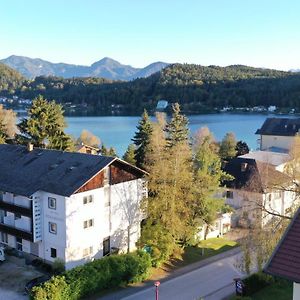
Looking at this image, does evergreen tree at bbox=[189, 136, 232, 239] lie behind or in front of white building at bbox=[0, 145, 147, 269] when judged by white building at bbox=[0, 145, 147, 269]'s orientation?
behind

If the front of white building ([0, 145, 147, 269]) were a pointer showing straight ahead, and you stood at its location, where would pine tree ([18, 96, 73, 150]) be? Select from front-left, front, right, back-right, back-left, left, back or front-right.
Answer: back-right

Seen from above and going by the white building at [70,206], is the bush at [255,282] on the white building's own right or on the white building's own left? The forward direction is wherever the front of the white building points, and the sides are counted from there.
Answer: on the white building's own left

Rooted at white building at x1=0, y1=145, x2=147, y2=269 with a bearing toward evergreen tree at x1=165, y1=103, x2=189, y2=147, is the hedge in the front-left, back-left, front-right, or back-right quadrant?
back-right

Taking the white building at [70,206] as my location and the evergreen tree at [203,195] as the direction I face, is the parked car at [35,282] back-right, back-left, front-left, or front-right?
back-right

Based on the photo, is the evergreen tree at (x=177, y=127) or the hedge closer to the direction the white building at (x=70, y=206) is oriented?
the hedge

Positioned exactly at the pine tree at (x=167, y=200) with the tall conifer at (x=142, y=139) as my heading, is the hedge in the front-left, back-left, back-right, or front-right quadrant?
back-left

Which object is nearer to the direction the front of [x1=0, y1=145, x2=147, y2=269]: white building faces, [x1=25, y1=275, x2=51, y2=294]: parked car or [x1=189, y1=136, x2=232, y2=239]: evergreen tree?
the parked car

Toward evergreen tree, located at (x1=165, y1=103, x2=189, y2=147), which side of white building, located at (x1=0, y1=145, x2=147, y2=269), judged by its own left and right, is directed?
back

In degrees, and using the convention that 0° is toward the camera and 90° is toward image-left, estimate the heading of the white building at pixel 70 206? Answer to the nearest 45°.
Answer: approximately 45°

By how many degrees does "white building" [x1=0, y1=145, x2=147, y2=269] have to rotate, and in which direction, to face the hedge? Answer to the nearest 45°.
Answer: approximately 45° to its left
